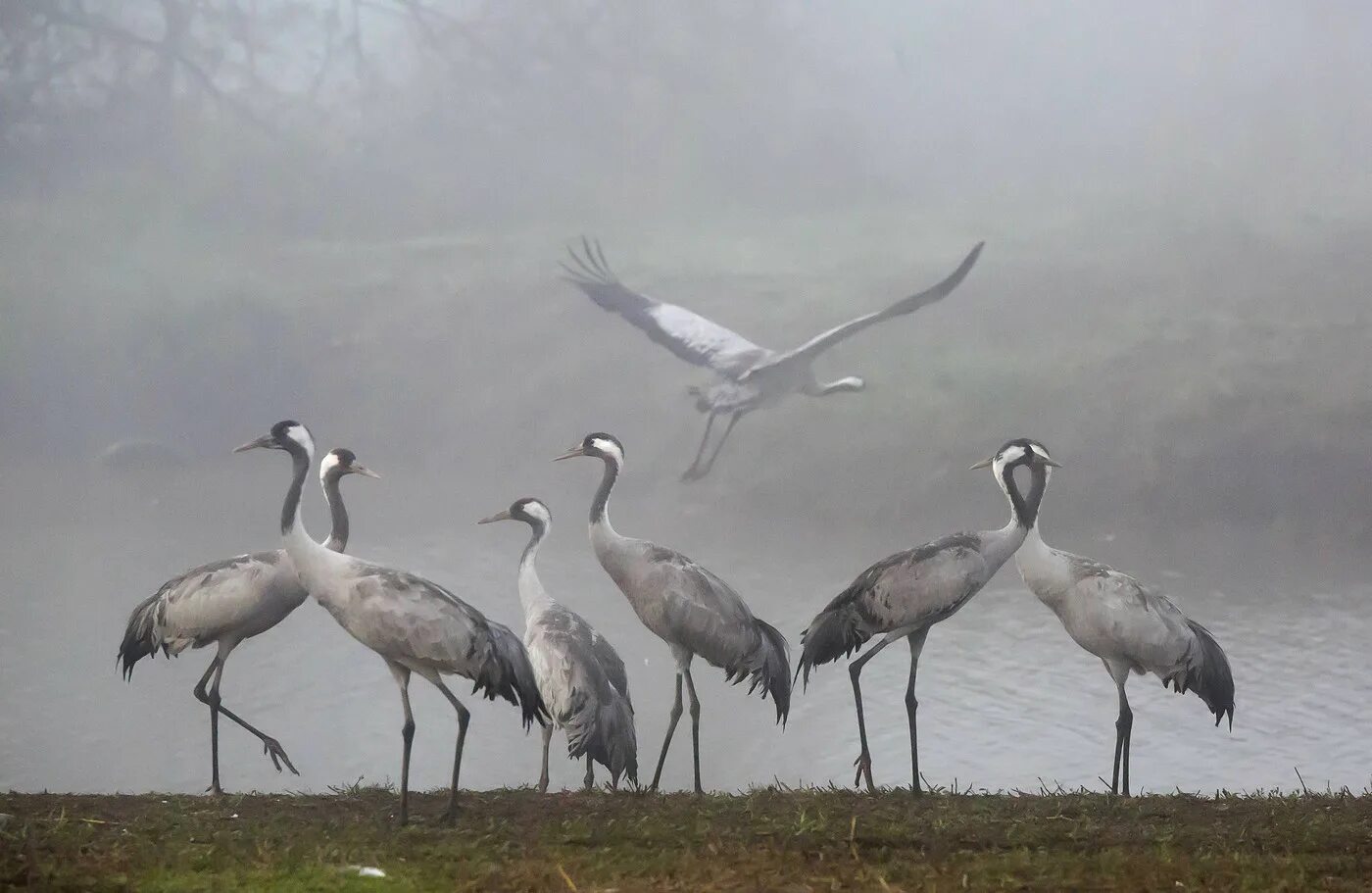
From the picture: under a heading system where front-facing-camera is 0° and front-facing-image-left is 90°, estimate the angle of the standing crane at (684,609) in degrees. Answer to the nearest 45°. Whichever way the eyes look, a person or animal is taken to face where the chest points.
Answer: approximately 90°

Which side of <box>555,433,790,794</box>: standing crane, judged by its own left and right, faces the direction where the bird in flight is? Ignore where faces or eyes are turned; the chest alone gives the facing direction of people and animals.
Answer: right

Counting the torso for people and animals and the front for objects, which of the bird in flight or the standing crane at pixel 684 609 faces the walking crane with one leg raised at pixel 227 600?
the standing crane at pixel 684 609

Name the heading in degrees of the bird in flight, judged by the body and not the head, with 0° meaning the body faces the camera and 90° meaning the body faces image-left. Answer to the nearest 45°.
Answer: approximately 225°

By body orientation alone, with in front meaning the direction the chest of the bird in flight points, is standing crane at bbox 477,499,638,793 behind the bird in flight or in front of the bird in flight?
behind

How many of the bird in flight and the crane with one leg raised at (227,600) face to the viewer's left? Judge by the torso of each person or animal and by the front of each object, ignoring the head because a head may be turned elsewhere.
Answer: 0

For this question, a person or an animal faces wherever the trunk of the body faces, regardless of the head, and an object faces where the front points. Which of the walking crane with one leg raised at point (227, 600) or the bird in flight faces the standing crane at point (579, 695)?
the walking crane with one leg raised at point (227, 600)

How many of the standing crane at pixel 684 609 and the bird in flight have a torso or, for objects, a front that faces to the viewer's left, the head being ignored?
1

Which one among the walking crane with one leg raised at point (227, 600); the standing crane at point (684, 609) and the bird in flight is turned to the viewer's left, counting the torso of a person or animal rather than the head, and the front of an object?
the standing crane at point (684, 609)

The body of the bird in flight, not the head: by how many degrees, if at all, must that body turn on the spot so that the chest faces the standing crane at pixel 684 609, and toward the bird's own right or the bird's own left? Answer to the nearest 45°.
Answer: approximately 135° to the bird's own right

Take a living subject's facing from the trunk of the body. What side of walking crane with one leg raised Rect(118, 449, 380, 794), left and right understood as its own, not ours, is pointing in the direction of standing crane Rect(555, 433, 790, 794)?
front

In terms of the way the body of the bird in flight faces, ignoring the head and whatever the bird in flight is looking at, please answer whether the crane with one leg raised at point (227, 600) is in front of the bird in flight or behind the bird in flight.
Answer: behind

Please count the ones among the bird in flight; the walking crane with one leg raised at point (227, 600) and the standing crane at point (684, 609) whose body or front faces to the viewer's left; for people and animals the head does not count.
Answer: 1

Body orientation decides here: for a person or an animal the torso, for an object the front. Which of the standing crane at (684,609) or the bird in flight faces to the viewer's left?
the standing crane

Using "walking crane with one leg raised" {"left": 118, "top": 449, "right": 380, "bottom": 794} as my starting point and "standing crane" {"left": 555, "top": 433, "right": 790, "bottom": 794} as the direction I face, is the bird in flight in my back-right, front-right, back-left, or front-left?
front-left

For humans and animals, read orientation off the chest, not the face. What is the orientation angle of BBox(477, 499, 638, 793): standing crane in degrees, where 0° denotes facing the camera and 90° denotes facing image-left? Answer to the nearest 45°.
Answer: approximately 135°

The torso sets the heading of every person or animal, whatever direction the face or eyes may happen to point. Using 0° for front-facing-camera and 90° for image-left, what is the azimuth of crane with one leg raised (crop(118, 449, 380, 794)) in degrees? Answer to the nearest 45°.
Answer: approximately 270°

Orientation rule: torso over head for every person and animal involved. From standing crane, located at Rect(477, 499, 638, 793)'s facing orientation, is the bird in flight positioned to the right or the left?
on its right
